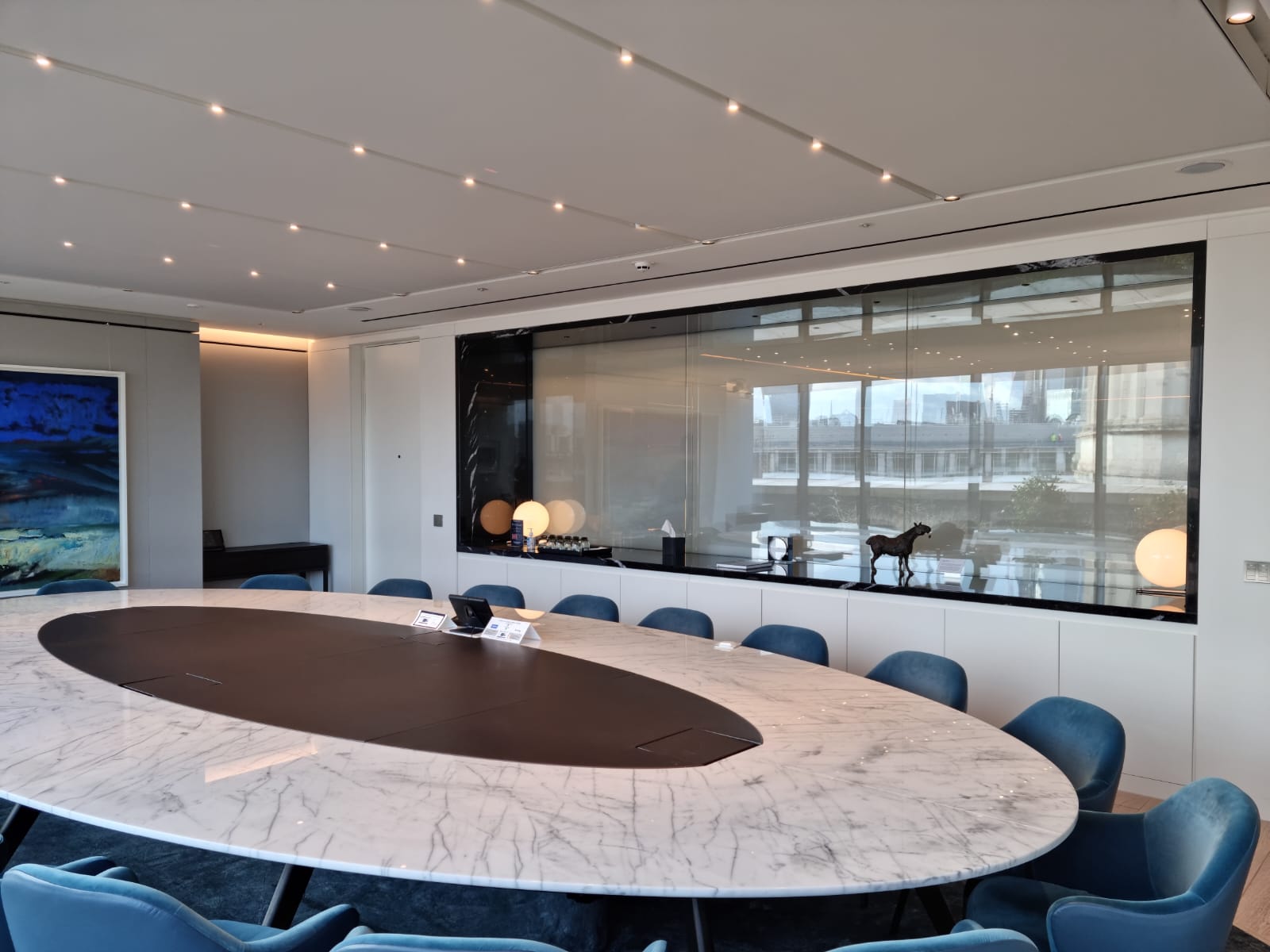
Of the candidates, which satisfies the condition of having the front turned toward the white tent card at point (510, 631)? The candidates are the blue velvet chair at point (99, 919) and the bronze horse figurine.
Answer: the blue velvet chair

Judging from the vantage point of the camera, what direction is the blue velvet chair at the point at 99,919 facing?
facing away from the viewer and to the right of the viewer

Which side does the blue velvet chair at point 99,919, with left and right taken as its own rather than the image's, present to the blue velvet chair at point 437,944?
right

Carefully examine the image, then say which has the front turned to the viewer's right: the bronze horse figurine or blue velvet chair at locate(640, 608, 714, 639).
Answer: the bronze horse figurine

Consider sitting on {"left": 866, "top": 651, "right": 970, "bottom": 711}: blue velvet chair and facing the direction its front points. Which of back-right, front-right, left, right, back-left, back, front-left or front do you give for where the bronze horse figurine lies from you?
back-right

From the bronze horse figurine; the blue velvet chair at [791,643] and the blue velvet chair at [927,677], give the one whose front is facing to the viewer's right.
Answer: the bronze horse figurine

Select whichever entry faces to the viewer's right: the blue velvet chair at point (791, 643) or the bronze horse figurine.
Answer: the bronze horse figurine

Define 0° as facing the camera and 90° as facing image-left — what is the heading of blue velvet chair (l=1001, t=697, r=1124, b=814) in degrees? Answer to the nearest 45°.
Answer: approximately 45°

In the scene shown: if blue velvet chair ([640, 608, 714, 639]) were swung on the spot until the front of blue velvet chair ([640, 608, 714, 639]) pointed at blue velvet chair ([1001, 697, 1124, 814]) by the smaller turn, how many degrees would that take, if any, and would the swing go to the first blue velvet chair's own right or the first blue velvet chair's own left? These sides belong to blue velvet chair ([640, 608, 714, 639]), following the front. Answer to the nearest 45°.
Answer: approximately 90° to the first blue velvet chair's own left

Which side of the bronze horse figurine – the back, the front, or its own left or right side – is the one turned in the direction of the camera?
right

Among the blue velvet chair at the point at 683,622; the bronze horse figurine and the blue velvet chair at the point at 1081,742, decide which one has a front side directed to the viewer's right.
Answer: the bronze horse figurine

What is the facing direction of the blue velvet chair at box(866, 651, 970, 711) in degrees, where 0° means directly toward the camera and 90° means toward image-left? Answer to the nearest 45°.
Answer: approximately 45°

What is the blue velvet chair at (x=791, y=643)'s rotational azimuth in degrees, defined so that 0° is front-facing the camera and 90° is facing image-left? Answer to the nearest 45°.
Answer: approximately 45°
